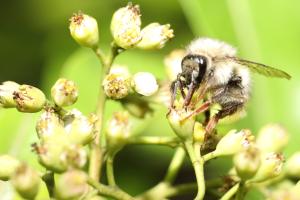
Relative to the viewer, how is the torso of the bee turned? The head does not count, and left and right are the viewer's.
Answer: facing the viewer and to the left of the viewer
